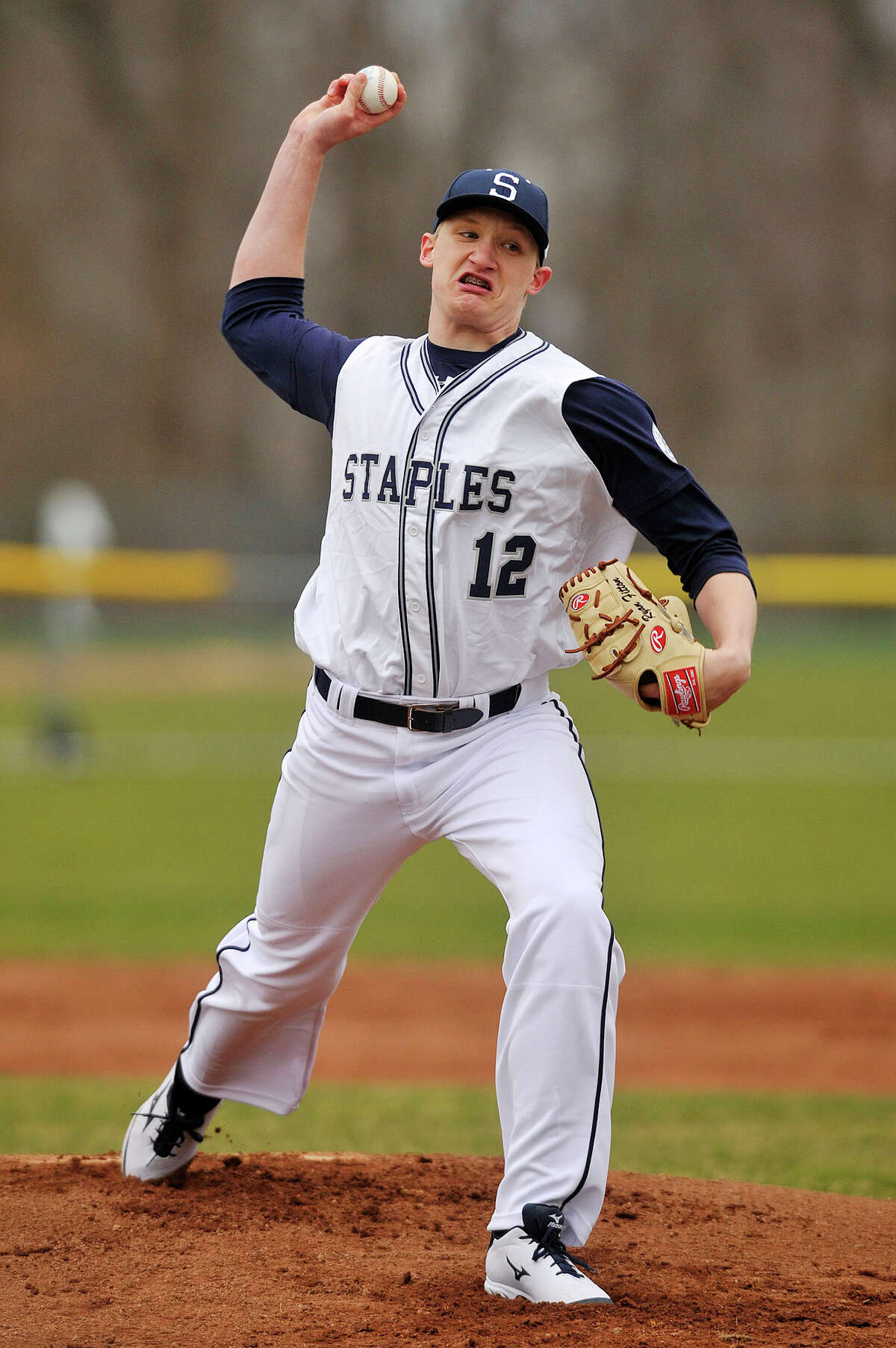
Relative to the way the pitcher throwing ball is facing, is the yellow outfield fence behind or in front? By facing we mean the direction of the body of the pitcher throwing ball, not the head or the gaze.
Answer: behind

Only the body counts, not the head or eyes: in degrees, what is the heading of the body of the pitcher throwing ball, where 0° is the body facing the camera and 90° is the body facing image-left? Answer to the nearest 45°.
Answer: approximately 0°
